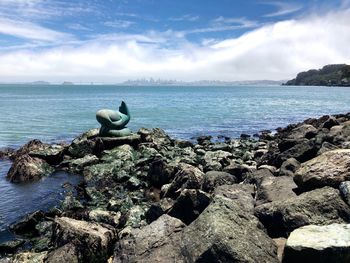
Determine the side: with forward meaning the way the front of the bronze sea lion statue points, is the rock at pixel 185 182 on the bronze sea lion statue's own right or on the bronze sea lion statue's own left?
on the bronze sea lion statue's own left

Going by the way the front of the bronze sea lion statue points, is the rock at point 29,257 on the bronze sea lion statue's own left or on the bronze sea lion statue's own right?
on the bronze sea lion statue's own left

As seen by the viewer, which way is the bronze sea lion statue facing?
to the viewer's left

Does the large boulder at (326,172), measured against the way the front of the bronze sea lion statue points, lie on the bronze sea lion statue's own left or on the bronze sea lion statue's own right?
on the bronze sea lion statue's own left

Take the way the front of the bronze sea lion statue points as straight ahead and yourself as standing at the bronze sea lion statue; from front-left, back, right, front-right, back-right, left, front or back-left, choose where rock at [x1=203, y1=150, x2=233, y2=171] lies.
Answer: back-left

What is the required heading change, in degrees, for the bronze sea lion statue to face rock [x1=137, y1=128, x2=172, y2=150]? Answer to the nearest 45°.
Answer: approximately 180°

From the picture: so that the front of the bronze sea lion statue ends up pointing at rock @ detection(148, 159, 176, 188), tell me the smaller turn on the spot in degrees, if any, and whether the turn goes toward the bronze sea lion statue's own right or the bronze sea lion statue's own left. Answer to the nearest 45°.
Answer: approximately 90° to the bronze sea lion statue's own left
